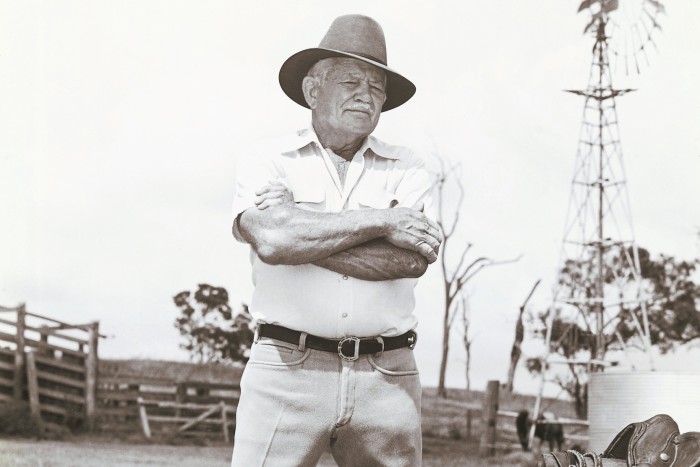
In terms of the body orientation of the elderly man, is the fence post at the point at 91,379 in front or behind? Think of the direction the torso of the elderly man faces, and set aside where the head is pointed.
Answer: behind

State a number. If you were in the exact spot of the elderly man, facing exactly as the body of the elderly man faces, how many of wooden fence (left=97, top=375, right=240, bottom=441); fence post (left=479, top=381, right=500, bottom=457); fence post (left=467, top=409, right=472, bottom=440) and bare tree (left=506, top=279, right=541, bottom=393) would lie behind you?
4

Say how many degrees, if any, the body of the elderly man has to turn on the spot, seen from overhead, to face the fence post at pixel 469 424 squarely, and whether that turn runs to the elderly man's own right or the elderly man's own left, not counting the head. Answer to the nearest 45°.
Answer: approximately 180°

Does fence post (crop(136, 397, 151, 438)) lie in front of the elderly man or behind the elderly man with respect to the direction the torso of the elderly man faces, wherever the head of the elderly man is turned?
behind

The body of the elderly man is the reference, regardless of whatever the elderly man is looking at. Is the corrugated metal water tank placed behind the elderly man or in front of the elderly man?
behind

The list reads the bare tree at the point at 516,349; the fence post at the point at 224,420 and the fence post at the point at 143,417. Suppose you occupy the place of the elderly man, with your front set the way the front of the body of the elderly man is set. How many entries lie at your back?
3

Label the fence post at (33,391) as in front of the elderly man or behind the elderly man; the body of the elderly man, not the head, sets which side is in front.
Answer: behind

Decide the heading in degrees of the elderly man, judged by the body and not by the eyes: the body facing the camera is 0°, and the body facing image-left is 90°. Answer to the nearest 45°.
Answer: approximately 0°

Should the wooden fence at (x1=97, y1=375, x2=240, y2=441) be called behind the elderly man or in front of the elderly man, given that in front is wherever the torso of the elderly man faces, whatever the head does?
behind

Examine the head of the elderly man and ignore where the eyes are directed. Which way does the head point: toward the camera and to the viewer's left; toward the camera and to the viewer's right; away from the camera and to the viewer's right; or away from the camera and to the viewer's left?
toward the camera and to the viewer's right

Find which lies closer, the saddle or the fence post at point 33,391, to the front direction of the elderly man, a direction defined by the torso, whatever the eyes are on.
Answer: the saddle

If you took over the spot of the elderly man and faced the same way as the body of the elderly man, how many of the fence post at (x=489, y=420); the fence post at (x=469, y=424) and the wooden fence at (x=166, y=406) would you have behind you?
3

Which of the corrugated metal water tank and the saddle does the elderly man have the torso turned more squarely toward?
the saddle
